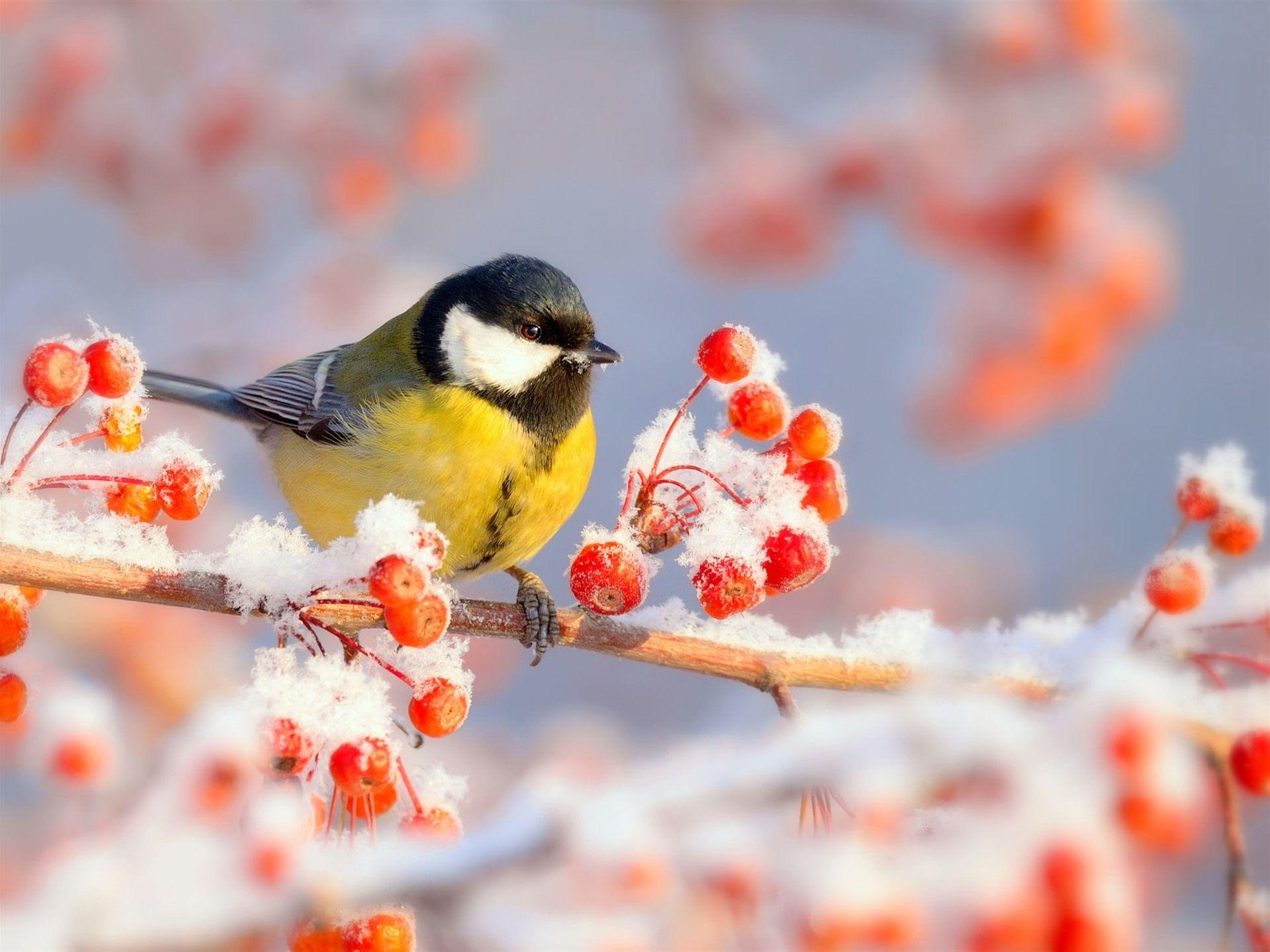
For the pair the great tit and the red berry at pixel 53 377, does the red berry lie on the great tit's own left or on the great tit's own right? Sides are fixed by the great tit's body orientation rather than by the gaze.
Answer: on the great tit's own right

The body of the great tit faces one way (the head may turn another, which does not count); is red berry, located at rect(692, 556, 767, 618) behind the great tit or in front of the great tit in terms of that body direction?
in front

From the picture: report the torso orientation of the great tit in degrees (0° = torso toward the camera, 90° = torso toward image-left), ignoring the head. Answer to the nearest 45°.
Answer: approximately 315°

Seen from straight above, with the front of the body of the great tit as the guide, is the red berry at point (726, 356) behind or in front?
in front

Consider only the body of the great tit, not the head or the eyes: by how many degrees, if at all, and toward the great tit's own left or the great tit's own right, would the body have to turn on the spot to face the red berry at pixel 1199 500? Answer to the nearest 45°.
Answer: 0° — it already faces it

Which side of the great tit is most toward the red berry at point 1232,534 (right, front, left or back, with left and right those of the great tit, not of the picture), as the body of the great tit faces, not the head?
front

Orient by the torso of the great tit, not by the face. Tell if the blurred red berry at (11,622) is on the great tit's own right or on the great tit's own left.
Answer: on the great tit's own right

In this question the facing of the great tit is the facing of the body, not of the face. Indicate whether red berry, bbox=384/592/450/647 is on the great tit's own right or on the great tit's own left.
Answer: on the great tit's own right

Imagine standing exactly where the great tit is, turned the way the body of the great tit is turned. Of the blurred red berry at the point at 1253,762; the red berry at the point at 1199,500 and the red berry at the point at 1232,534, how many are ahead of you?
3
